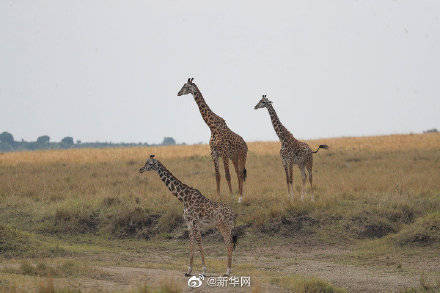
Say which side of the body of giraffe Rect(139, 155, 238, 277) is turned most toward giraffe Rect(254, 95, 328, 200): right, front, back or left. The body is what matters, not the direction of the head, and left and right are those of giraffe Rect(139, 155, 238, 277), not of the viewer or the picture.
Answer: right

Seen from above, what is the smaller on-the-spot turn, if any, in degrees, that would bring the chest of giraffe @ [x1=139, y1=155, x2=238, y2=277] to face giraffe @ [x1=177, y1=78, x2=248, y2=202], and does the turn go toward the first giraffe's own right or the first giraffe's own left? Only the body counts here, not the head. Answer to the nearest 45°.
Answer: approximately 90° to the first giraffe's own right

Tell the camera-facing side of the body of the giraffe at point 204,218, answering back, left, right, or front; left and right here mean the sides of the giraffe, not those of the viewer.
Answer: left
